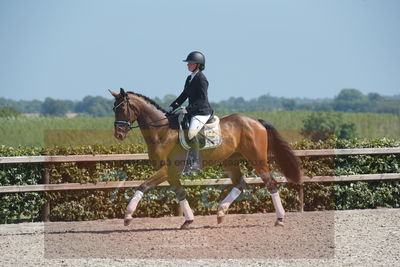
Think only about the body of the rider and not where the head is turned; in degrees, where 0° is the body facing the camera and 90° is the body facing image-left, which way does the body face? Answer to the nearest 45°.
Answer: approximately 90°

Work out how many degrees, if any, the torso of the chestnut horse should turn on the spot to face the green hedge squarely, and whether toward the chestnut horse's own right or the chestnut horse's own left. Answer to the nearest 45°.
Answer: approximately 45° to the chestnut horse's own right

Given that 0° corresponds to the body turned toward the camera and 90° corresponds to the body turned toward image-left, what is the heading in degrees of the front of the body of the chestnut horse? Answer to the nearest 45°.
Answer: approximately 90°

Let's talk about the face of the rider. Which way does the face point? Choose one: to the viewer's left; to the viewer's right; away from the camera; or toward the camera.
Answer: to the viewer's left
